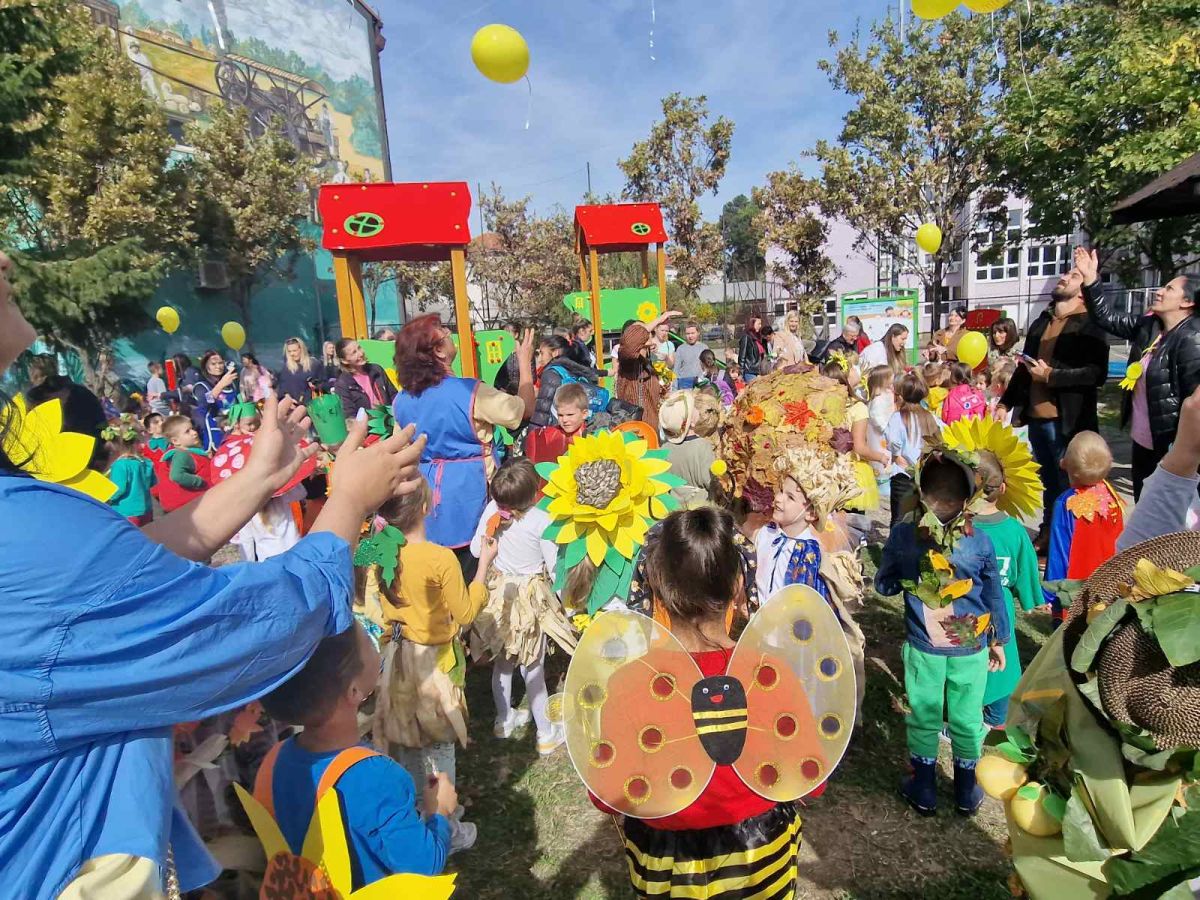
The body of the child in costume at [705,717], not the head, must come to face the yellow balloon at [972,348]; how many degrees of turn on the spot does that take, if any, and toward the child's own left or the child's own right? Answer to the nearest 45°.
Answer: approximately 45° to the child's own right

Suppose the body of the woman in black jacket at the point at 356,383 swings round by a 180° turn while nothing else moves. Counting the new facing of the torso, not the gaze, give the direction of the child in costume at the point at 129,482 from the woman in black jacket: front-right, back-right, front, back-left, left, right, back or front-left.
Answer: left

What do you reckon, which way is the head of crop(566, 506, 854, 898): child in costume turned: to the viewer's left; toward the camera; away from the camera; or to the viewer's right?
away from the camera

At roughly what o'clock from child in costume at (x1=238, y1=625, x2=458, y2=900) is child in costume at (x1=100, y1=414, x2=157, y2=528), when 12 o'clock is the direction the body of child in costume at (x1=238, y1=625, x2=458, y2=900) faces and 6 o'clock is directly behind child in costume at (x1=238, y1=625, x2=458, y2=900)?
child in costume at (x1=100, y1=414, x2=157, y2=528) is roughly at 10 o'clock from child in costume at (x1=238, y1=625, x2=458, y2=900).

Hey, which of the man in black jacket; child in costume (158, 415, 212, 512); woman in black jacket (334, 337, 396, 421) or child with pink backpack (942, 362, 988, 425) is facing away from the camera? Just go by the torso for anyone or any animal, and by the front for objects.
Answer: child with pink backpack (942, 362, 988, 425)

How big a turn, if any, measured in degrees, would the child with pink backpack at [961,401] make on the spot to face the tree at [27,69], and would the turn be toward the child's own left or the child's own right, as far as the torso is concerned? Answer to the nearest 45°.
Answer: approximately 90° to the child's own left

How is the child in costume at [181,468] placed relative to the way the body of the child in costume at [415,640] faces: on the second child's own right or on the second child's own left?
on the second child's own left

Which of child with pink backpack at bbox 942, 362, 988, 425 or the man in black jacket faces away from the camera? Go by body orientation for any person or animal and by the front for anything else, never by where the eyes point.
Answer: the child with pink backpack

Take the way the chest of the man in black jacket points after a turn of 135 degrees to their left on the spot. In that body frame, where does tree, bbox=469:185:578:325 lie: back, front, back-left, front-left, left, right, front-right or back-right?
back-left

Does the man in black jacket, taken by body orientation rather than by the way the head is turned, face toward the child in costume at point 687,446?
yes

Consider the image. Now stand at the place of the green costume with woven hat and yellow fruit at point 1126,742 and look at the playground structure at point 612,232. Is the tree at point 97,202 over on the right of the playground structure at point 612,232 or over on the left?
left

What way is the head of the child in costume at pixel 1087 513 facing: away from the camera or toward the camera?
away from the camera

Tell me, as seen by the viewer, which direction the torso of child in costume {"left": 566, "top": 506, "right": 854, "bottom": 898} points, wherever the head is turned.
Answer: away from the camera
